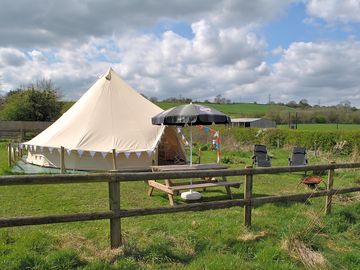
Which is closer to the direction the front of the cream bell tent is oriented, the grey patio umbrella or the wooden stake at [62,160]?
the grey patio umbrella

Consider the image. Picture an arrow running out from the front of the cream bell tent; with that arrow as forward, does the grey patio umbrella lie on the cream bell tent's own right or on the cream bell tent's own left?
on the cream bell tent's own right

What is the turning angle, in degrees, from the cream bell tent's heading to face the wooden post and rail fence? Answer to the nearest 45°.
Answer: approximately 90° to its right

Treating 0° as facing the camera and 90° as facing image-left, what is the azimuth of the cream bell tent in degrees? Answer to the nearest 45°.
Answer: approximately 270°

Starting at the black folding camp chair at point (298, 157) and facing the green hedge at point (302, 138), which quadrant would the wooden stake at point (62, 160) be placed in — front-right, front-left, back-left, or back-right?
back-left

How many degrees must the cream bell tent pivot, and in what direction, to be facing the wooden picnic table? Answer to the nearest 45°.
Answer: approximately 90° to its right

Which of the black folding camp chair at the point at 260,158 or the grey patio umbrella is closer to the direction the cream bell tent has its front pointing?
the black folding camp chair

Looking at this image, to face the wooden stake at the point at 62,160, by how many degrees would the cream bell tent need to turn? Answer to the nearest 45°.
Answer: approximately 135° to its right
